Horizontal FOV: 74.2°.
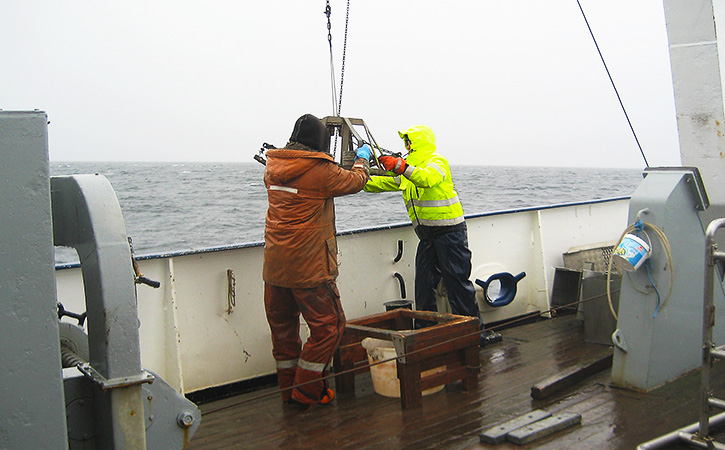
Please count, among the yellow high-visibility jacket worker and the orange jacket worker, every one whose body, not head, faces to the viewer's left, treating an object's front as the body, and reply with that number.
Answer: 1

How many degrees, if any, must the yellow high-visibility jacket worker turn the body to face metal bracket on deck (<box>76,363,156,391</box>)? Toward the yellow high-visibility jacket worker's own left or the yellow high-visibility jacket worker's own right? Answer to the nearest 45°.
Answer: approximately 90° to the yellow high-visibility jacket worker's own left

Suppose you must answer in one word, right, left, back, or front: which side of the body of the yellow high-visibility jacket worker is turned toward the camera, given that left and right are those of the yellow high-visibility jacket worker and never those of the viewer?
left

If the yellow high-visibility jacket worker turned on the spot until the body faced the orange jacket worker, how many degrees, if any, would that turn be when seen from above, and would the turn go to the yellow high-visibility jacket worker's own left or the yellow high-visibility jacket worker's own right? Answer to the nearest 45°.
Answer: approximately 45° to the yellow high-visibility jacket worker's own left

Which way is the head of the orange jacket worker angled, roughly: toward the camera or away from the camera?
away from the camera

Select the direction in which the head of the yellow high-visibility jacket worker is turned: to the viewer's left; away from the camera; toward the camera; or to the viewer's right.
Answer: to the viewer's left

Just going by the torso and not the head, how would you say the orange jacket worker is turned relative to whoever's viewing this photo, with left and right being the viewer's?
facing away from the viewer and to the right of the viewer

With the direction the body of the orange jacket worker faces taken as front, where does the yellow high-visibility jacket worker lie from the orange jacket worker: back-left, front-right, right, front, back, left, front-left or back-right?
front
